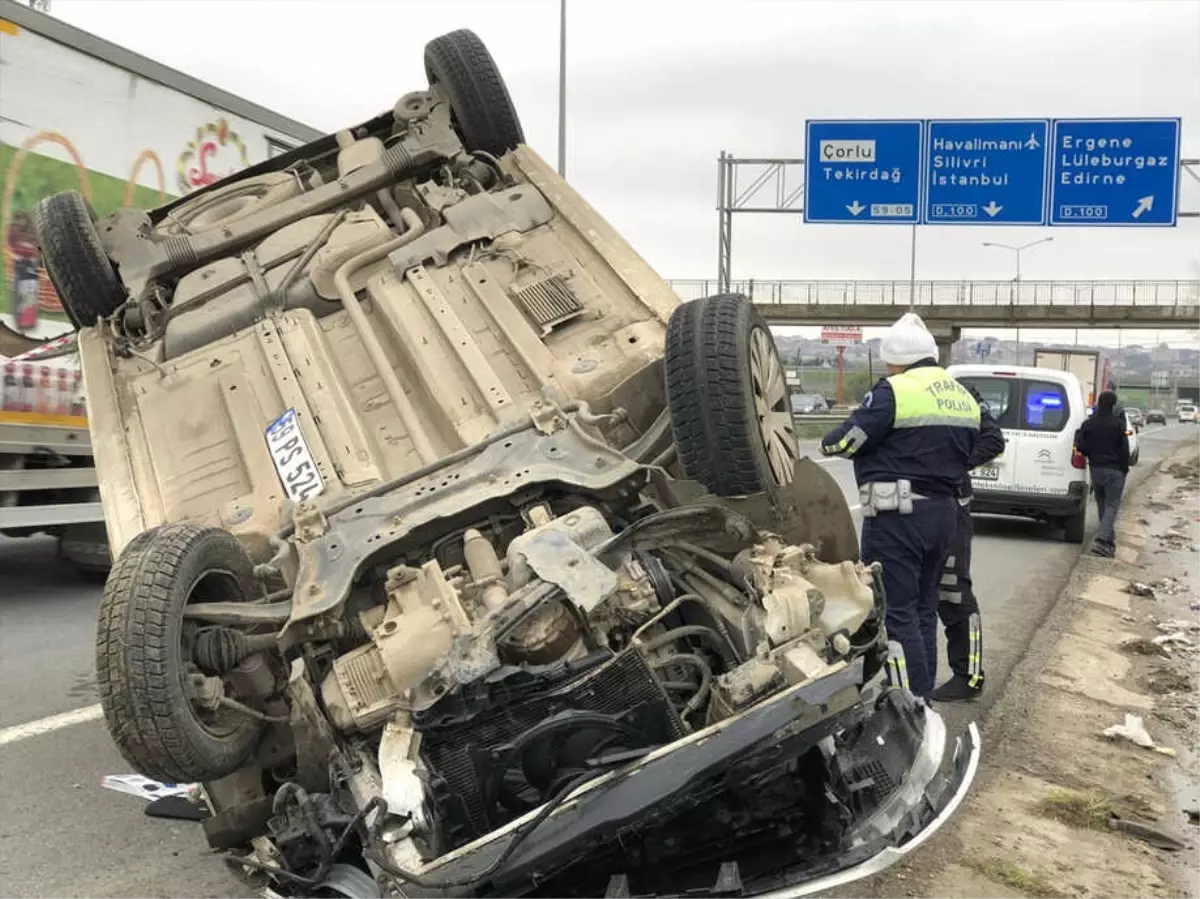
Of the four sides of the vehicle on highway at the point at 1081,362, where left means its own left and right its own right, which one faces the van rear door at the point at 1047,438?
back

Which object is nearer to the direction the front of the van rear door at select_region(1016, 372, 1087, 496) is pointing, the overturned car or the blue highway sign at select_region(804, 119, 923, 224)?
the overturned car

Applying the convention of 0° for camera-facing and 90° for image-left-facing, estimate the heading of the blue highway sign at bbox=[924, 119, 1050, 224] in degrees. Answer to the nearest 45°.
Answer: approximately 0°

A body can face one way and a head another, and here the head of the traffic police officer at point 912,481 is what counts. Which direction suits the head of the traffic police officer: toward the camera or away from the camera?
away from the camera

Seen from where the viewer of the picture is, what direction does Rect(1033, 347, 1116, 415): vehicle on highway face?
facing away from the viewer

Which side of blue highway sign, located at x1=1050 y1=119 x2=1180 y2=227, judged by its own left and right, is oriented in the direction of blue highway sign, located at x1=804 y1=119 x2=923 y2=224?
right

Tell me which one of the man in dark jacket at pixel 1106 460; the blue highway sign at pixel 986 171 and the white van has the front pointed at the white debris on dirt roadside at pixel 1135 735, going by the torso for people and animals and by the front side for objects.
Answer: the blue highway sign

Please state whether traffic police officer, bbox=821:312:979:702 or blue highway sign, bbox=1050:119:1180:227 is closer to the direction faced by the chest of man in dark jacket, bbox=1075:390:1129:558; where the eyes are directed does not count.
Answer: the blue highway sign

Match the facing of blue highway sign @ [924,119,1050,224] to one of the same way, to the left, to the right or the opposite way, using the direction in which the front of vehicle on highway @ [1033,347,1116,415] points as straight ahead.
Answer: the opposite way

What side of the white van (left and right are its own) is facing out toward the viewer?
back

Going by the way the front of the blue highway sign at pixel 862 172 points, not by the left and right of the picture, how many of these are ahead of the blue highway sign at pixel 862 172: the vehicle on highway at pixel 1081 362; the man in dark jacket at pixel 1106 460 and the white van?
2

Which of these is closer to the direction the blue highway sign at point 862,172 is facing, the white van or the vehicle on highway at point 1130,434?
the white van

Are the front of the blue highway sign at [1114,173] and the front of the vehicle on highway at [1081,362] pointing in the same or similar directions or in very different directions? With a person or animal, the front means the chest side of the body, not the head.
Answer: very different directions

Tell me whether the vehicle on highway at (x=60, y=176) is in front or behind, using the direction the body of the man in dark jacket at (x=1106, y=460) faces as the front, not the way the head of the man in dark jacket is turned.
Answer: behind

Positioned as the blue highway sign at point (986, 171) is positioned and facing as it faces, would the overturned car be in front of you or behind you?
in front
